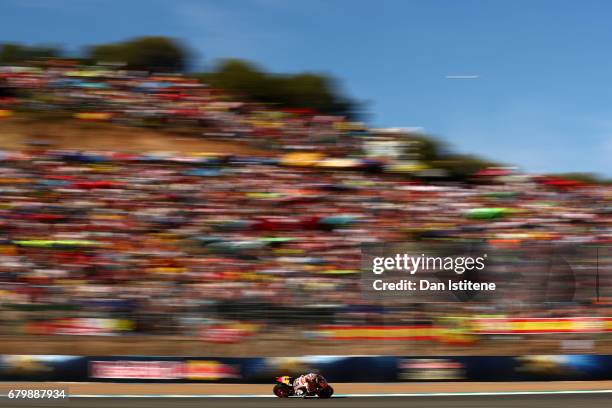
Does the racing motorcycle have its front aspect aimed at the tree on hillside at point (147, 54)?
no

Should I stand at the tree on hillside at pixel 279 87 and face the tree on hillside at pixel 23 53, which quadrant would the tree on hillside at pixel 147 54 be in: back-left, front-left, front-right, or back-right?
front-right

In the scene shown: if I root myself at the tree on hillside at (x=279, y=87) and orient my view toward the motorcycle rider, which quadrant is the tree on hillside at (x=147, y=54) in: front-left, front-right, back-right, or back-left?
back-right

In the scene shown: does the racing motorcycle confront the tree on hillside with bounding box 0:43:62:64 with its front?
no
